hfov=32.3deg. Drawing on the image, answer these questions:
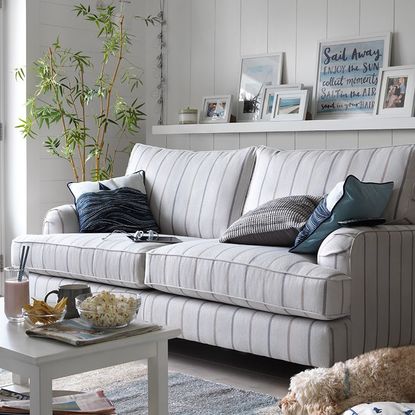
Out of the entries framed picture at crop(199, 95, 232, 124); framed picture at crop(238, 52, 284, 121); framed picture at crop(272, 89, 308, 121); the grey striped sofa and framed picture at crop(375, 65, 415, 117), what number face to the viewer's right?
0

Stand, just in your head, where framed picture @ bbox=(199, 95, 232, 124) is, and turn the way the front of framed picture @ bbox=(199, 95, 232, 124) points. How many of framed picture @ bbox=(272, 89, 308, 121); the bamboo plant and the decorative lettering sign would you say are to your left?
2

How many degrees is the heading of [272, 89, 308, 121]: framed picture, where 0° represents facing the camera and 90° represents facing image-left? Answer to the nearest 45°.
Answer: approximately 45°

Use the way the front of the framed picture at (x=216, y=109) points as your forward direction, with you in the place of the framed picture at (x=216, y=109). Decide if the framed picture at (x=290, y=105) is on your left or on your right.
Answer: on your left

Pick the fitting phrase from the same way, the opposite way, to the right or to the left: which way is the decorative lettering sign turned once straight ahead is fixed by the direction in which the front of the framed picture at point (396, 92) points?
the same way

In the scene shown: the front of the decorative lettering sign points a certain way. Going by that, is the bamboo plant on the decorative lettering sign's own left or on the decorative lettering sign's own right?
on the decorative lettering sign's own right

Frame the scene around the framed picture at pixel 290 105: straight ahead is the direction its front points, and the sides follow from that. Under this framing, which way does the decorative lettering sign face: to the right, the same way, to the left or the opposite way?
the same way

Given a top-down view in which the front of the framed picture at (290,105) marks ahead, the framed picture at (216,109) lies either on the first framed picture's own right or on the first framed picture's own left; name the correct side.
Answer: on the first framed picture's own right

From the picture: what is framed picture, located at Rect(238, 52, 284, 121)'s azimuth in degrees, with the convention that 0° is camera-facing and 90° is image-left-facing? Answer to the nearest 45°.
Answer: approximately 45°

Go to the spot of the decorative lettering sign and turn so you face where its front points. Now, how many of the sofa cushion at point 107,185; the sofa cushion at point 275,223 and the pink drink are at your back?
0

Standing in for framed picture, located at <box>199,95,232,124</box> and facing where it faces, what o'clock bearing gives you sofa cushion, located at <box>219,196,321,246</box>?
The sofa cushion is roughly at 10 o'clock from the framed picture.

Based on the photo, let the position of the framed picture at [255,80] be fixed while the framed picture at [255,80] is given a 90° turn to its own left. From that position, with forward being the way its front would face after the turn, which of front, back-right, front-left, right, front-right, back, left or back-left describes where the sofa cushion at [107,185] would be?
right

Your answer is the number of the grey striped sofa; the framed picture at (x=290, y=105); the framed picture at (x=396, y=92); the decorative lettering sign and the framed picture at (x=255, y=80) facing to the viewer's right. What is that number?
0

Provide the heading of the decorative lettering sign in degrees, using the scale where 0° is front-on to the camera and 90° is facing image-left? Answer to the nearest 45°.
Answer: approximately 45°

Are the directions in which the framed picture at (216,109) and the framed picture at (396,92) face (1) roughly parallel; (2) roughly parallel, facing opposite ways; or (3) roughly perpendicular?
roughly parallel

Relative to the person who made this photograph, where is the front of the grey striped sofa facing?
facing the viewer and to the left of the viewer
